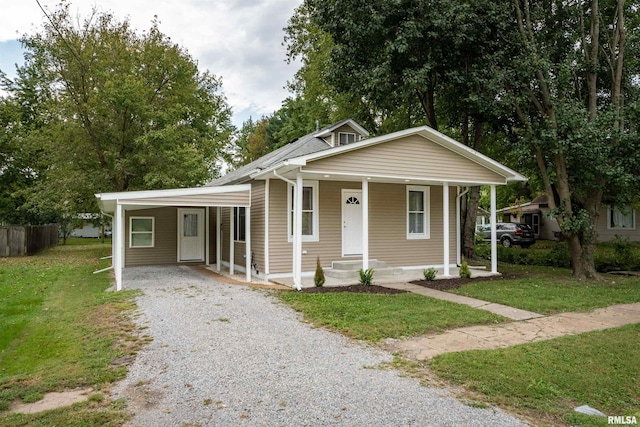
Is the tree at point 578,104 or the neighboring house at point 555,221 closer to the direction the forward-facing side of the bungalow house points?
the tree

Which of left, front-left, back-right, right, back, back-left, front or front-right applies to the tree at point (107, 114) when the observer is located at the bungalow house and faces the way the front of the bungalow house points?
back

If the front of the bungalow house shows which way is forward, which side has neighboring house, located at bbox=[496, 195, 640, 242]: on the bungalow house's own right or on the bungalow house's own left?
on the bungalow house's own left

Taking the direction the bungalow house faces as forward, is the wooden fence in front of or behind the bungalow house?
behind

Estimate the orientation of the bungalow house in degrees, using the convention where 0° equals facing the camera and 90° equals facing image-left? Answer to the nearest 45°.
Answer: approximately 315°

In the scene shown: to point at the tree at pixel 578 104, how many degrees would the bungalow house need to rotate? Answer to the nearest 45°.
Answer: approximately 45° to its left
